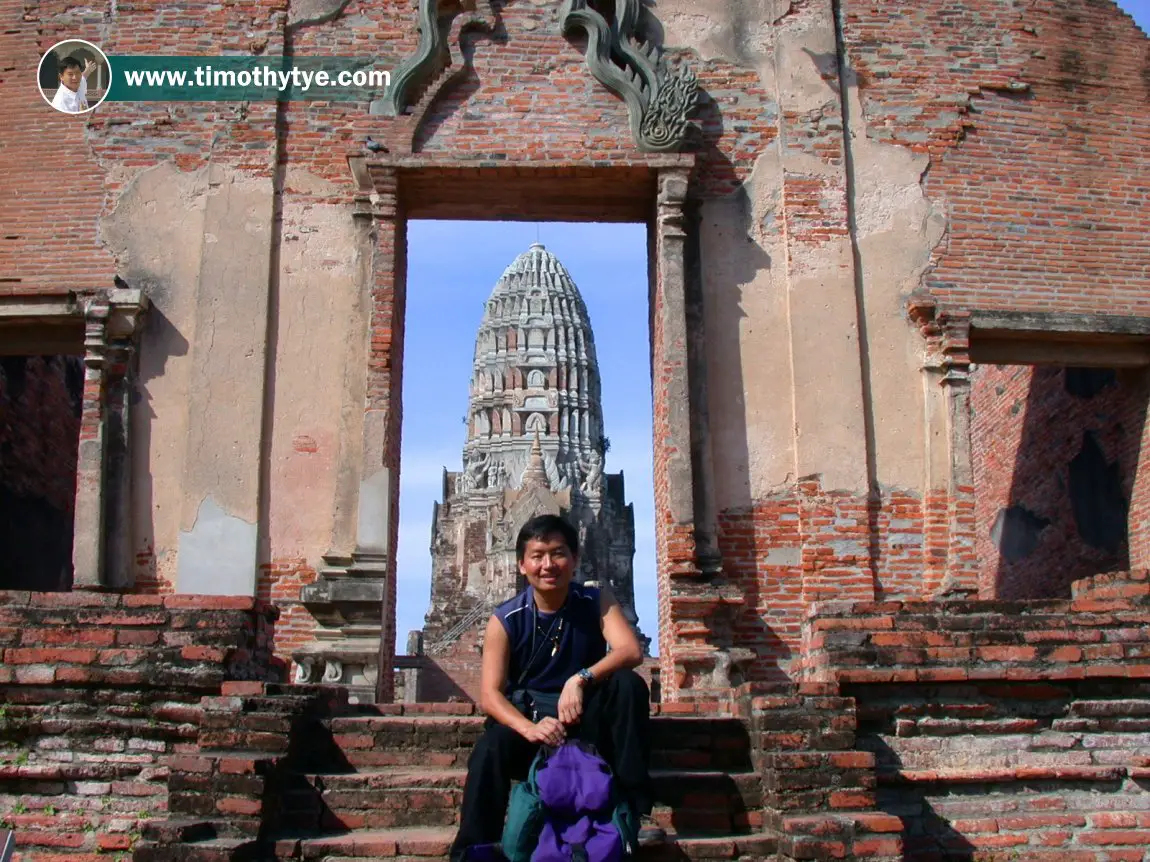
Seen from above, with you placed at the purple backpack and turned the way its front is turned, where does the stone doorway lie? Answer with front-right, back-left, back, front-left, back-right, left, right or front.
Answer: back

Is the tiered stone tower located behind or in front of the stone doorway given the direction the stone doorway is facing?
behind

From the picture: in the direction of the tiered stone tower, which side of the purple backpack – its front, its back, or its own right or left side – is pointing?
back

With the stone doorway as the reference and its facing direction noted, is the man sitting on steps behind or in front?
in front

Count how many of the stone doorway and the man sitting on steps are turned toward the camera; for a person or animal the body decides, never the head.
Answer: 2

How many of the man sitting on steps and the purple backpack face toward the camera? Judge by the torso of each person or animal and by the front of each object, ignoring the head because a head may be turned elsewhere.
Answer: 2

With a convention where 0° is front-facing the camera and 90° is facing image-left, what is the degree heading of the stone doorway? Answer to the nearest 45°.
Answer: approximately 0°

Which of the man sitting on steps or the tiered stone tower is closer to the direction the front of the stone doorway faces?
the man sitting on steps

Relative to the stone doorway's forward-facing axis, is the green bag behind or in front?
in front
